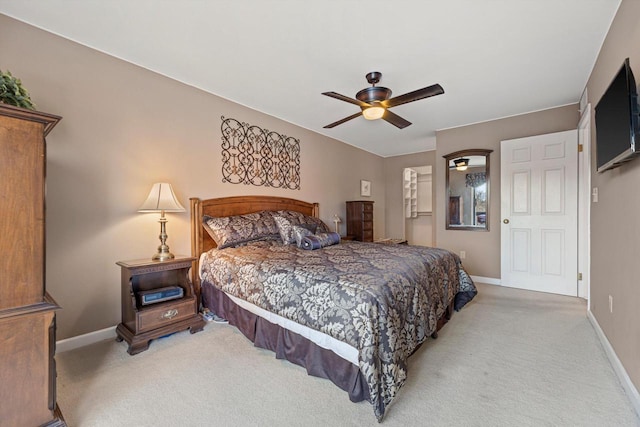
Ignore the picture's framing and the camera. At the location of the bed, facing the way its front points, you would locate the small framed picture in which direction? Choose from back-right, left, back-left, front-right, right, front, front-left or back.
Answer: back-left

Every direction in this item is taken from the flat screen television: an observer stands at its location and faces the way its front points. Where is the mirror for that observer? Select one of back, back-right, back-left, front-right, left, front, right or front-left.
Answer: front-right

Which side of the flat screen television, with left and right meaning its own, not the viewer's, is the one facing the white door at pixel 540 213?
right

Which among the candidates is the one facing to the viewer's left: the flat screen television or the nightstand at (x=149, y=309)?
the flat screen television

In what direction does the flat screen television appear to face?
to the viewer's left

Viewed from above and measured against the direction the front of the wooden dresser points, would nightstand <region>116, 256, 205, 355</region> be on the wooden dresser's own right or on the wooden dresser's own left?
on the wooden dresser's own right

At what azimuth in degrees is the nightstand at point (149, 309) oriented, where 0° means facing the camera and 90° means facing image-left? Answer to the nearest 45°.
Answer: approximately 315°

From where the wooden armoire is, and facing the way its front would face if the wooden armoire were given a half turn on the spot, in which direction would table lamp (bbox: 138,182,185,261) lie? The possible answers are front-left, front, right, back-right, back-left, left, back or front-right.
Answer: back-right

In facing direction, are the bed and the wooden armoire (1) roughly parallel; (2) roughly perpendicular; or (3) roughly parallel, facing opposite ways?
roughly perpendicular

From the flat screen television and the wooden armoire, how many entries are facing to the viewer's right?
1

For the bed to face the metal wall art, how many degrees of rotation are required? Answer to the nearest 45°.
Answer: approximately 180°

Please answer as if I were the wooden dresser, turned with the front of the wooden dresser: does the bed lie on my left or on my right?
on my right

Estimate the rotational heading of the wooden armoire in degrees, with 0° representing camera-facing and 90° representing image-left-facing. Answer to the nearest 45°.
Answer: approximately 270°
